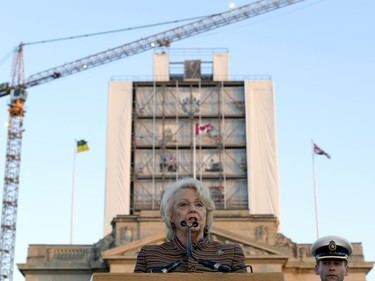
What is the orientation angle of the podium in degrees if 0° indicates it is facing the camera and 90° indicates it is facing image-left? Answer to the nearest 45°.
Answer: approximately 0°
